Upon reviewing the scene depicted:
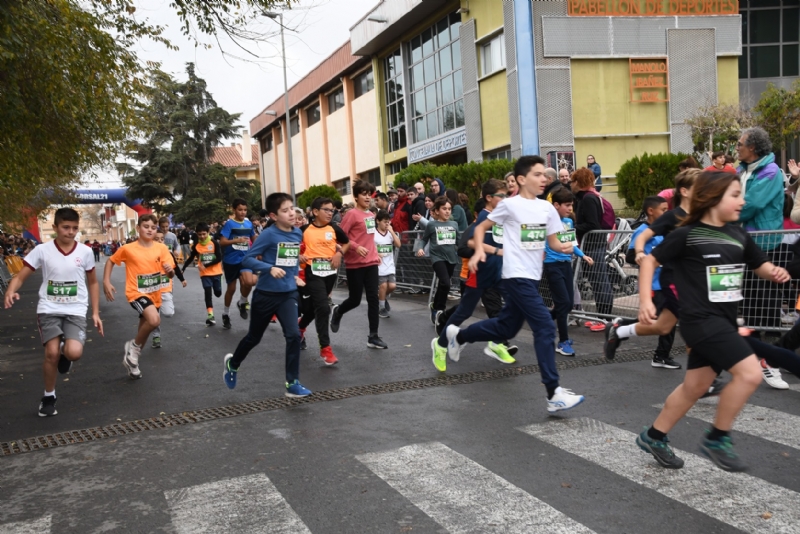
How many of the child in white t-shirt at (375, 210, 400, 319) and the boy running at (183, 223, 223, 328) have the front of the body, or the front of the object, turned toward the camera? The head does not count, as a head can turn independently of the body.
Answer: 2

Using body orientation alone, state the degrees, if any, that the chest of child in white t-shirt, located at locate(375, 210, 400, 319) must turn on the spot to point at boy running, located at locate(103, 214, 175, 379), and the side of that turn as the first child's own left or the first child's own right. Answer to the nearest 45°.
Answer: approximately 45° to the first child's own right

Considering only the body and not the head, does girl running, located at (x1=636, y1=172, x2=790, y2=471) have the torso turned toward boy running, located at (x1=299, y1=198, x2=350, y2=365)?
no

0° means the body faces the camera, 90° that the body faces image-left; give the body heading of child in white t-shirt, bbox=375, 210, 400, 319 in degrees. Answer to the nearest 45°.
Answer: approximately 0°

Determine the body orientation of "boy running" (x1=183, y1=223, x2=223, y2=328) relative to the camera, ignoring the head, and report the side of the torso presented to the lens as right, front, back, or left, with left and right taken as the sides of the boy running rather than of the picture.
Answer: front

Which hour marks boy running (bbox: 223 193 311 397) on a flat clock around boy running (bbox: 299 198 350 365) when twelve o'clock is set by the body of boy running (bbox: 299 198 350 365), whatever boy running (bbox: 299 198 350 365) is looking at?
boy running (bbox: 223 193 311 397) is roughly at 2 o'clock from boy running (bbox: 299 198 350 365).

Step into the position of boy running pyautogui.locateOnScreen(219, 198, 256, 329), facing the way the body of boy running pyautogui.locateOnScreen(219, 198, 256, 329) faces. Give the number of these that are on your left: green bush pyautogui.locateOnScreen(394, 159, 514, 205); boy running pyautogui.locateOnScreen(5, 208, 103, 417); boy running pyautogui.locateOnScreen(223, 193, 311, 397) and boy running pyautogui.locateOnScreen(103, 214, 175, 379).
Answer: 1

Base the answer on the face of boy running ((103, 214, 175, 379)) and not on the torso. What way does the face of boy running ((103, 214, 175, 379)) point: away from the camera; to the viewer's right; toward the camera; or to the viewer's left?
toward the camera

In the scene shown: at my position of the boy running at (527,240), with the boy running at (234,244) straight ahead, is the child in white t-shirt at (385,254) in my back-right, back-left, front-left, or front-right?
front-right

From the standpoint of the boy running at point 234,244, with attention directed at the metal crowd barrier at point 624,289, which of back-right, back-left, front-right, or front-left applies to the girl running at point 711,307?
front-right

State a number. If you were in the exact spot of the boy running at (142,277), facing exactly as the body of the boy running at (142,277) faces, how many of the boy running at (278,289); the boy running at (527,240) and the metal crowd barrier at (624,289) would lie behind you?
0

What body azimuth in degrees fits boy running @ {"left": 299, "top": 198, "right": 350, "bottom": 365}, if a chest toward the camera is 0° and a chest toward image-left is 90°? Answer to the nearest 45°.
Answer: approximately 315°

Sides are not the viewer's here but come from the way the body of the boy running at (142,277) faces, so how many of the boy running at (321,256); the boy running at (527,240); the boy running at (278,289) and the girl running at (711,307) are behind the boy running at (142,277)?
0
